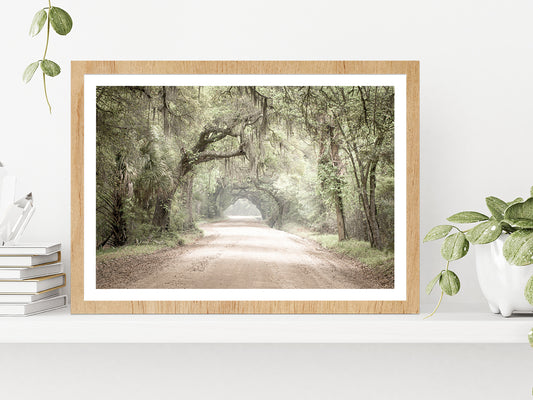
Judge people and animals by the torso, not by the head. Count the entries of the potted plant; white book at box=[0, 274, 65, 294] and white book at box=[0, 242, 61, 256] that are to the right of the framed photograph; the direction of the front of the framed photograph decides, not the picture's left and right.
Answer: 2

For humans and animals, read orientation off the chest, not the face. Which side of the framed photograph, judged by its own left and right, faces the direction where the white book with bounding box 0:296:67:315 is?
right

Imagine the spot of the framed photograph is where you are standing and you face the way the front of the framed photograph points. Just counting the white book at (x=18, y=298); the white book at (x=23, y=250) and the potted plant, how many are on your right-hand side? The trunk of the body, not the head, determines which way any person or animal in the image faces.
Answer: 2

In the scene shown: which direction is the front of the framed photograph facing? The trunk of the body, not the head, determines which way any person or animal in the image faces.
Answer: toward the camera

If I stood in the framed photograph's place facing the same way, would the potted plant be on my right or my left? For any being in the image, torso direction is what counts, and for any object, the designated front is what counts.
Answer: on my left

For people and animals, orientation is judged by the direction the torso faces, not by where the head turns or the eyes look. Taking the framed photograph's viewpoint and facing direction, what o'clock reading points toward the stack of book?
The stack of book is roughly at 3 o'clock from the framed photograph.

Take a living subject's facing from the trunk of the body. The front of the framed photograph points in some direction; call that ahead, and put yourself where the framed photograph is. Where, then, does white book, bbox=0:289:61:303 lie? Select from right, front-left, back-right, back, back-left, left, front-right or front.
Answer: right

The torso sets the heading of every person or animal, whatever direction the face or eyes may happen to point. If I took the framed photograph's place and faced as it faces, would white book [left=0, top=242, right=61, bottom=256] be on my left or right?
on my right
